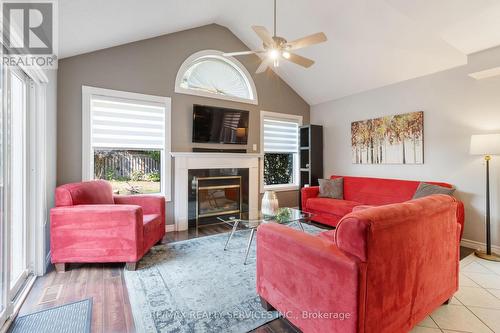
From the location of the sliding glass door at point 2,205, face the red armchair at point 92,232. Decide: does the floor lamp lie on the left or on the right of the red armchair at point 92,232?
right

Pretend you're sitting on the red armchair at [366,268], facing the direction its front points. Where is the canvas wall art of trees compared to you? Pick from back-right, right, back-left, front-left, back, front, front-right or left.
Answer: front-right

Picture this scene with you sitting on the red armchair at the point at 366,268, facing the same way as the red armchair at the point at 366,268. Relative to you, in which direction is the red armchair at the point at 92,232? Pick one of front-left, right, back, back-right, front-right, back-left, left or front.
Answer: front-left

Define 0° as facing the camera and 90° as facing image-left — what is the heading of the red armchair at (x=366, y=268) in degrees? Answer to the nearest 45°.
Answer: approximately 135°

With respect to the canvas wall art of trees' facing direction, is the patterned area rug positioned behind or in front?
in front

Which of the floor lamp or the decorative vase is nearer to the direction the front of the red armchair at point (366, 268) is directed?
the decorative vase

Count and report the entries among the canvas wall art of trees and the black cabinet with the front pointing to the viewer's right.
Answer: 0

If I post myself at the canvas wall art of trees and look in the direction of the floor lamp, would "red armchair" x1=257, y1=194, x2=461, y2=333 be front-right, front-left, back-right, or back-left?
front-right

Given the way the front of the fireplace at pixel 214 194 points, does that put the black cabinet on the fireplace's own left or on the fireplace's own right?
on the fireplace's own left

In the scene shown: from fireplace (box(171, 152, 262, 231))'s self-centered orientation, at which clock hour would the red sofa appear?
The red sofa is roughly at 11 o'clock from the fireplace.

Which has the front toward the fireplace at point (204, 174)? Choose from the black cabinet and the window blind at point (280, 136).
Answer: the black cabinet

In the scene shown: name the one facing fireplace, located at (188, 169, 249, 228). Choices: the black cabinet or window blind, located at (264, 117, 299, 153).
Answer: the black cabinet

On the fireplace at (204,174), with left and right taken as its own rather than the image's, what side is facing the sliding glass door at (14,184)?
right

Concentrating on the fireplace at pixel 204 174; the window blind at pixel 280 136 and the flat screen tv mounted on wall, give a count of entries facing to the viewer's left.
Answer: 0

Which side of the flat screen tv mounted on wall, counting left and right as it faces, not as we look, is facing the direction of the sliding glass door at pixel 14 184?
right

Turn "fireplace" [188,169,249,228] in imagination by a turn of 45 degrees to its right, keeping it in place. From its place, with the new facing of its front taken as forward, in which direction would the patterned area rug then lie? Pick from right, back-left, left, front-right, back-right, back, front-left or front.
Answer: front

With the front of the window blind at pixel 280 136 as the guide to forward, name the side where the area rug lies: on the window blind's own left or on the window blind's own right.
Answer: on the window blind's own right

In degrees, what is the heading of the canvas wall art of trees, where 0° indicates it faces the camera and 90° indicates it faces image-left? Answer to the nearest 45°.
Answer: approximately 45°
